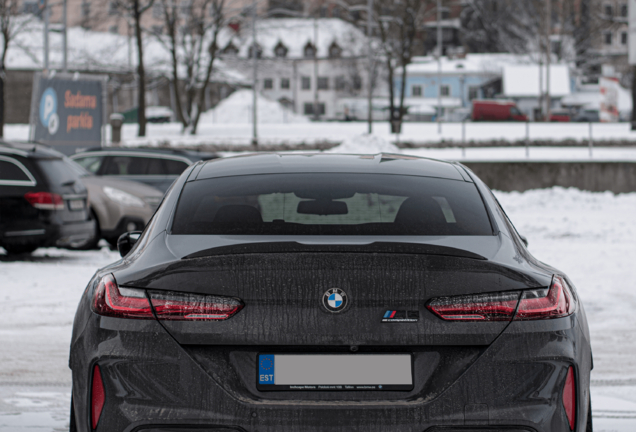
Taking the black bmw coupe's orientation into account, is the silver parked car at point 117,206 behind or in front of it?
in front

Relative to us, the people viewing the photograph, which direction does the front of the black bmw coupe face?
facing away from the viewer

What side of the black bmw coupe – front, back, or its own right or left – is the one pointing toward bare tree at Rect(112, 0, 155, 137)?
front
